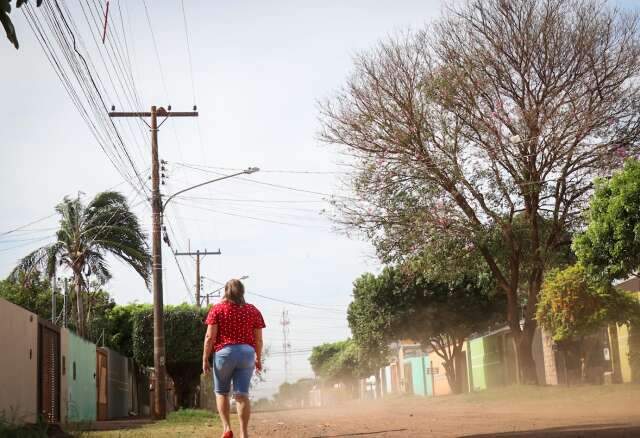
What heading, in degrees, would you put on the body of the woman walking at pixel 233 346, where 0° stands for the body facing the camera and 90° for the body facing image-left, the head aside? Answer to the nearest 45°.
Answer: approximately 180°

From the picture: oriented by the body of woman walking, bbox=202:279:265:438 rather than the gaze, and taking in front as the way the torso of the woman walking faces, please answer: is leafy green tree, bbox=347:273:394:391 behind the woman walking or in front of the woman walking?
in front

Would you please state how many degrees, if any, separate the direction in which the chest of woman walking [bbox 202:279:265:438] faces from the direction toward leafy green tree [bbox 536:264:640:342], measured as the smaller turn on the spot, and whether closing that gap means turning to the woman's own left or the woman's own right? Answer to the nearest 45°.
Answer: approximately 45° to the woman's own right

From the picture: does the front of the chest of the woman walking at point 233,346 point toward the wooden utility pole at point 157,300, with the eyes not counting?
yes

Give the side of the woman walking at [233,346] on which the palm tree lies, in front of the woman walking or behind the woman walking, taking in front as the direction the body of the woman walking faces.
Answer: in front

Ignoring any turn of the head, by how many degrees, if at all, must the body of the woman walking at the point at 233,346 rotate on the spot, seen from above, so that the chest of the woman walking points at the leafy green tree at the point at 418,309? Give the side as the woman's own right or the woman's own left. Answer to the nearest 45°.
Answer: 0° — they already face it

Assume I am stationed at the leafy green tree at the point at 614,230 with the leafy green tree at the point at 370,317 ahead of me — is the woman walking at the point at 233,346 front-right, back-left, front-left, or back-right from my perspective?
back-left

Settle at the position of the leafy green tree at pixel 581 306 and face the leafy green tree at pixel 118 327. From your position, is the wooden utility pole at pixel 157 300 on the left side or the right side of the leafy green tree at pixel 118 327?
left

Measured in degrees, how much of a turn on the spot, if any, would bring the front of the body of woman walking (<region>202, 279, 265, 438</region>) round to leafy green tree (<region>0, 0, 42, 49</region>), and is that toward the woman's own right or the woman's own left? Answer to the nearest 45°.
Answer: approximately 180°

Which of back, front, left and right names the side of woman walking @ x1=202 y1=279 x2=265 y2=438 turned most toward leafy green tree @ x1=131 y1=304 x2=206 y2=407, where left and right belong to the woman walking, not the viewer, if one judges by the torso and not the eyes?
front
